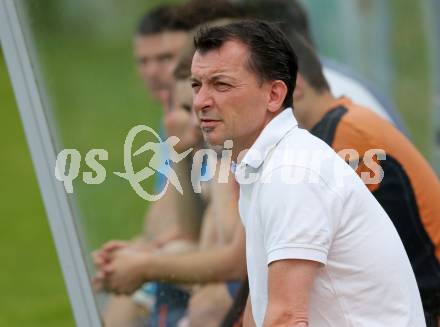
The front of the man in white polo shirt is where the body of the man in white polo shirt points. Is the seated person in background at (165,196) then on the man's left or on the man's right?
on the man's right

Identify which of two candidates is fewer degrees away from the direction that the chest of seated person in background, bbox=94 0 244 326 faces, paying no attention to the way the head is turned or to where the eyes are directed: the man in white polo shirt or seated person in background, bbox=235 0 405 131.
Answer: the man in white polo shirt

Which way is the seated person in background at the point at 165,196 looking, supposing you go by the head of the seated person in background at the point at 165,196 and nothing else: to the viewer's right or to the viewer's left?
to the viewer's left

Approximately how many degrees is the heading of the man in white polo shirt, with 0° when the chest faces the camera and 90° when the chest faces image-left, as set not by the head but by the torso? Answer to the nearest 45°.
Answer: approximately 90°

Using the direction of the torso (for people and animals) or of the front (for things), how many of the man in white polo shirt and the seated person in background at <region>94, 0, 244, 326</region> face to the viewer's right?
0

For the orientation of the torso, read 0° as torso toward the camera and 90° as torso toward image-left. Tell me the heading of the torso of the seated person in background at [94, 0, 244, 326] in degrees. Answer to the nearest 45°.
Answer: approximately 45°

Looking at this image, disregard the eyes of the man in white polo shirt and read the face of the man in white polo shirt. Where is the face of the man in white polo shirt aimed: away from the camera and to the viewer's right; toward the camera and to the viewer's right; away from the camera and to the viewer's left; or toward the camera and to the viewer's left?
toward the camera and to the viewer's left

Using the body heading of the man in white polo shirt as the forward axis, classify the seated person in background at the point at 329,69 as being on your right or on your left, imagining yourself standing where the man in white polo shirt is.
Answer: on your right

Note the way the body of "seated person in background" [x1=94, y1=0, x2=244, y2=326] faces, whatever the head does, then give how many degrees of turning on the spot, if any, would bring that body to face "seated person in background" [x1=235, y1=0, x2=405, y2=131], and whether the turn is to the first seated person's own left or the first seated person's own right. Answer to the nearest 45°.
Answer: approximately 135° to the first seated person's own left
